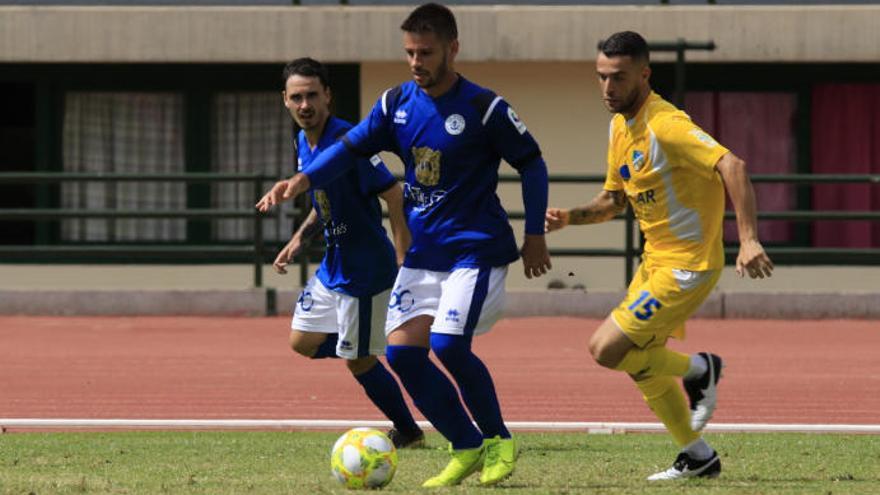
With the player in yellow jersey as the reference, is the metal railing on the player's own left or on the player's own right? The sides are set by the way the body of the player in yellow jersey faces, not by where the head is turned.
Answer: on the player's own right

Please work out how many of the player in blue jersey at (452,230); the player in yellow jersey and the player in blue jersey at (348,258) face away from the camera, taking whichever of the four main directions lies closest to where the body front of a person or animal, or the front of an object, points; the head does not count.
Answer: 0

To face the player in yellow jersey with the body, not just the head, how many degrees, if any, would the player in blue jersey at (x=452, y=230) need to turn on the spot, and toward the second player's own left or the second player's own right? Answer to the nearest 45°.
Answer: approximately 135° to the second player's own left

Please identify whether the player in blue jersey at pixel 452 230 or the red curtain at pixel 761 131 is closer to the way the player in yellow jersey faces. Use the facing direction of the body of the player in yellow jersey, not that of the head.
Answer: the player in blue jersey

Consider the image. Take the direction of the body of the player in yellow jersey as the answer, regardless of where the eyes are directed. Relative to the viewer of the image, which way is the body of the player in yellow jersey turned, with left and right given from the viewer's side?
facing the viewer and to the left of the viewer

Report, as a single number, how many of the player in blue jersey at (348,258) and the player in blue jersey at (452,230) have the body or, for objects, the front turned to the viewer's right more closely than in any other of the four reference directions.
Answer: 0

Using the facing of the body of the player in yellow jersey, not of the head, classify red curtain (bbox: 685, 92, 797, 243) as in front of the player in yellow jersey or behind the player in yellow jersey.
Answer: behind

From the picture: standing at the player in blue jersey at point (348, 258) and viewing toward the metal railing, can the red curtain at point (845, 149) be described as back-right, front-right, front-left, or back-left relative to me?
front-right

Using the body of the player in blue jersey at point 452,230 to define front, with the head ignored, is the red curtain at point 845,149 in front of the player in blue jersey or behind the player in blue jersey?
behind

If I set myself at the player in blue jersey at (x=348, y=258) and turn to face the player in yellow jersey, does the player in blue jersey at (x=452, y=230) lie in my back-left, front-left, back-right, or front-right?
front-right

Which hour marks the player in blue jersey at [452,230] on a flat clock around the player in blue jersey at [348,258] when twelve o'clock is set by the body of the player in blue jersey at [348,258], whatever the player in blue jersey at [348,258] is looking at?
the player in blue jersey at [452,230] is roughly at 10 o'clock from the player in blue jersey at [348,258].
